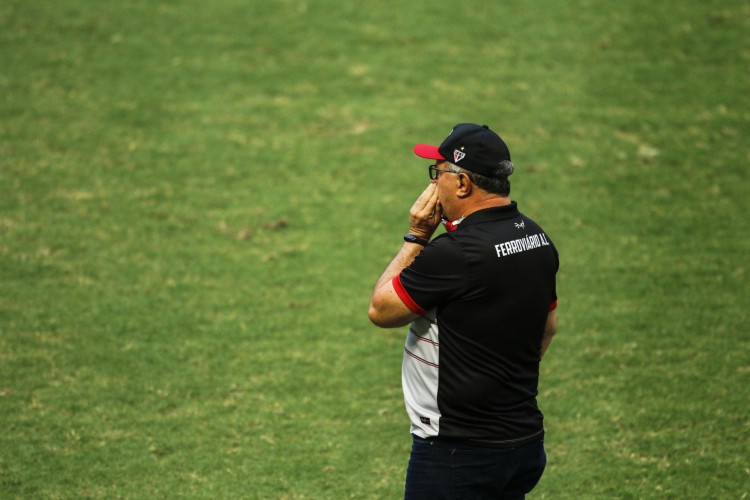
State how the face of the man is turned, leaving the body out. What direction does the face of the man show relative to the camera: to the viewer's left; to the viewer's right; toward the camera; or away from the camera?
to the viewer's left

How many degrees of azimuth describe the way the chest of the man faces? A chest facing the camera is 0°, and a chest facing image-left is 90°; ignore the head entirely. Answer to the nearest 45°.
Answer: approximately 135°
